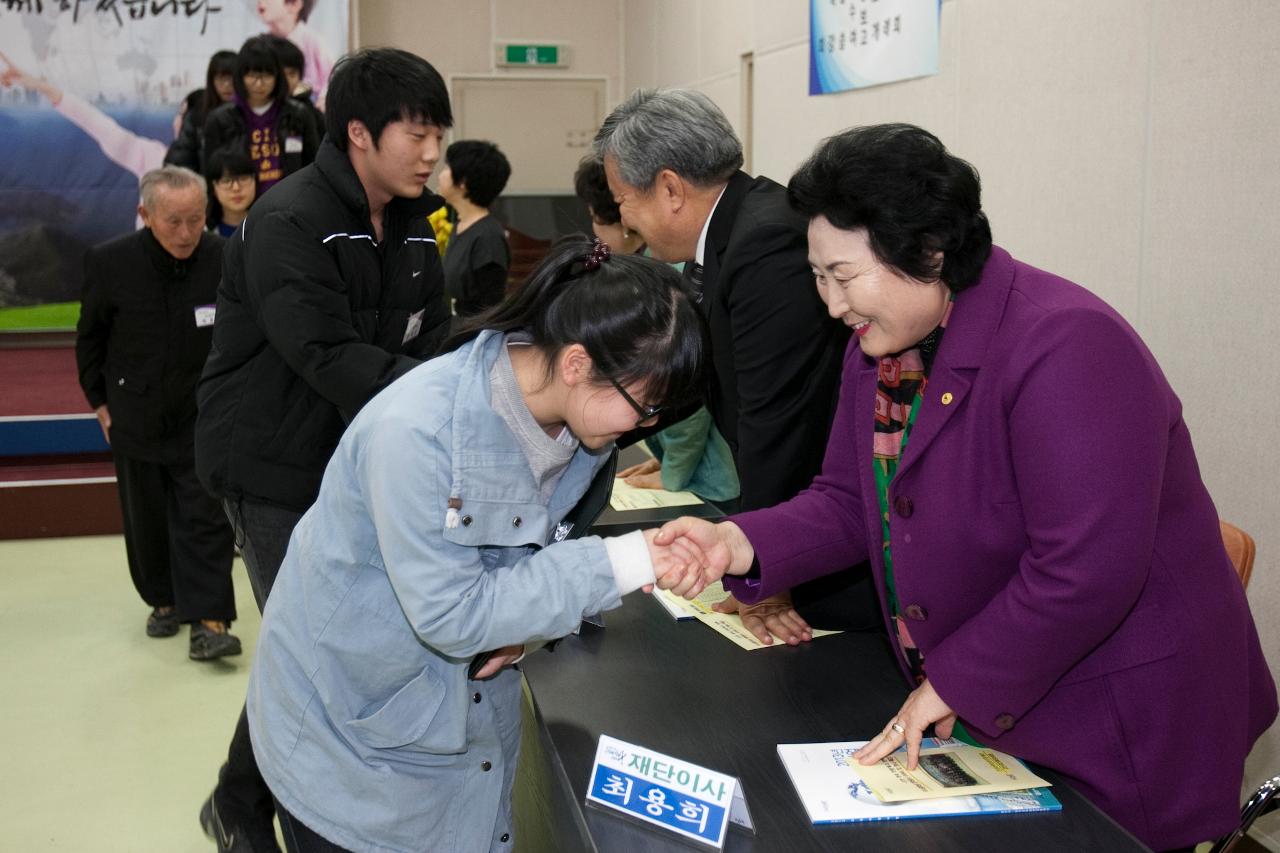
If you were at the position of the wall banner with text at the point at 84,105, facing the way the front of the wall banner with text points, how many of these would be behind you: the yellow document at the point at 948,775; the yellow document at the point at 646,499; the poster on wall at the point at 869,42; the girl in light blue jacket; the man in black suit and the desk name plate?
0

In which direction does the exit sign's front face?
toward the camera

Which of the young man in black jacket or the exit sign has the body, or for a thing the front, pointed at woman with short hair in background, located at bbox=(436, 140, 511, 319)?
the exit sign

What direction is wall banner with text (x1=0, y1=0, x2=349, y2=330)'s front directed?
toward the camera

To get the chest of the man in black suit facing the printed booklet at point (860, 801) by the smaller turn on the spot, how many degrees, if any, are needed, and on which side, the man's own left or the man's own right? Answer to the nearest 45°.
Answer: approximately 90° to the man's own left

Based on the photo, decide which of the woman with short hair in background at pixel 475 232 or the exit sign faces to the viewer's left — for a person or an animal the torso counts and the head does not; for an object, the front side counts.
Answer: the woman with short hair in background

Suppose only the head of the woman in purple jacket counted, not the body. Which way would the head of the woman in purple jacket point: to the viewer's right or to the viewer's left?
to the viewer's left

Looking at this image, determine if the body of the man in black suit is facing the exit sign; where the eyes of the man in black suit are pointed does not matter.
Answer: no

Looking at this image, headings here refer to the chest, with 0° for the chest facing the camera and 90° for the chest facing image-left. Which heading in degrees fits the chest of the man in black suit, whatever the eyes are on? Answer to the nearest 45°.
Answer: approximately 90°

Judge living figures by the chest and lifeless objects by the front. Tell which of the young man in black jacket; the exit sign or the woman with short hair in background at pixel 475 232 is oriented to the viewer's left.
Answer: the woman with short hair in background

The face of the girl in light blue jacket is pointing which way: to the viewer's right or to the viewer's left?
to the viewer's right

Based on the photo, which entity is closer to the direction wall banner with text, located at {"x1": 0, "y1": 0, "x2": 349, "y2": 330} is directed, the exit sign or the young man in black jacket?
the young man in black jacket

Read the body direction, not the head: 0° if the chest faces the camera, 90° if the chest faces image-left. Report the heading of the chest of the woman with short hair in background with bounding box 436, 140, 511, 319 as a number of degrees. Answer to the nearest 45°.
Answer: approximately 90°

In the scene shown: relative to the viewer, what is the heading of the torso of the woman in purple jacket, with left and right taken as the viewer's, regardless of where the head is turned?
facing the viewer and to the left of the viewer

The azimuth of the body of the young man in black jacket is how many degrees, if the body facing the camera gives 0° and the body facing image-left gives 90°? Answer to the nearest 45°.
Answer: approximately 315°

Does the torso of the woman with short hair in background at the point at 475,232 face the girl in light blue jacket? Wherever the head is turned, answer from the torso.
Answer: no

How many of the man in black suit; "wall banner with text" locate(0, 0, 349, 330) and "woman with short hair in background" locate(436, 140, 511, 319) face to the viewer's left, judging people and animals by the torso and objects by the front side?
2

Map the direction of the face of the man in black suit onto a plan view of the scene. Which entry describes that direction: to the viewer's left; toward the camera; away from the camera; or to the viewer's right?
to the viewer's left
